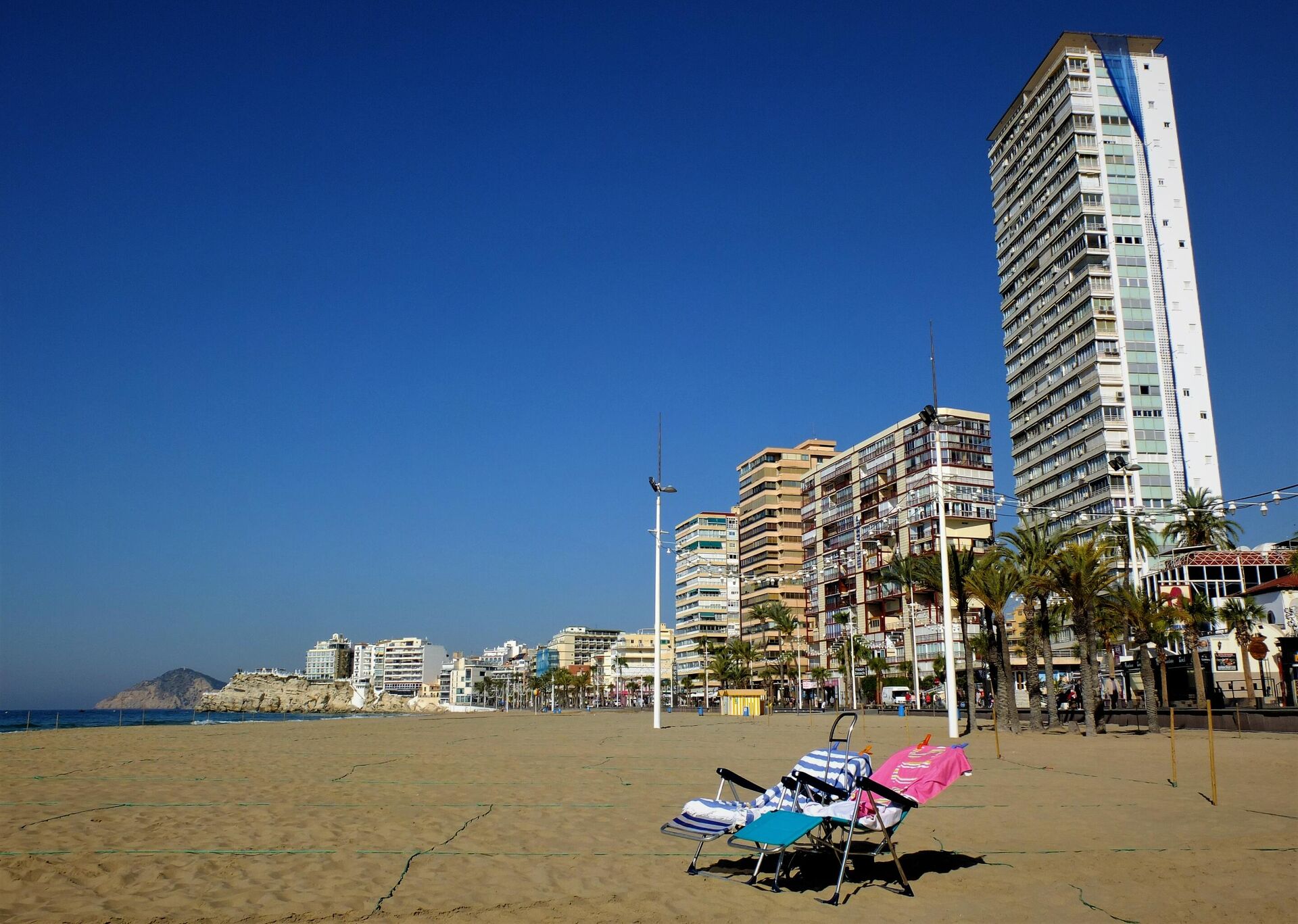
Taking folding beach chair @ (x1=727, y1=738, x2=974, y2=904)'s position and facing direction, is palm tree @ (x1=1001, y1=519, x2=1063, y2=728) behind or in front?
behind

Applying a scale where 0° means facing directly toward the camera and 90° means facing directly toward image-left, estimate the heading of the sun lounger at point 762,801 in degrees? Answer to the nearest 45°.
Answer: approximately 45°

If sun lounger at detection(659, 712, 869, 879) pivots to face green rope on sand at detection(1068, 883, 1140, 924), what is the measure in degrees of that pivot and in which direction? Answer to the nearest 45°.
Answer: approximately 90° to its left

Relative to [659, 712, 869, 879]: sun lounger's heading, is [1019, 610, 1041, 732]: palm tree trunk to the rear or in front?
to the rear

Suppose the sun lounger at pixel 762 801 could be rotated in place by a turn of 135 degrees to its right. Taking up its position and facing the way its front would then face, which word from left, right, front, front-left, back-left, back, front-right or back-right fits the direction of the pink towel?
right

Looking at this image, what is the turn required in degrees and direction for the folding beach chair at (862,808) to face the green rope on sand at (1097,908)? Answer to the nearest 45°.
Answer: approximately 90° to its left

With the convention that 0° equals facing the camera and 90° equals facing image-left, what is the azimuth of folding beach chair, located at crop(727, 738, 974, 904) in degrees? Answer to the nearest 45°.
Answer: approximately 45°

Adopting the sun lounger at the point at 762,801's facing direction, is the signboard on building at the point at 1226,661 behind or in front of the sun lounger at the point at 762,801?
behind
